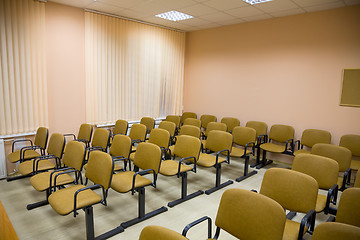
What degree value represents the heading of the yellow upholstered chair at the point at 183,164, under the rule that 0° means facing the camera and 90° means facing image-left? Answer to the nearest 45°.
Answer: approximately 45°

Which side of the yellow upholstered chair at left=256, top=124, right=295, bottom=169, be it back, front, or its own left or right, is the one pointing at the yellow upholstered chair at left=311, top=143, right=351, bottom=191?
left

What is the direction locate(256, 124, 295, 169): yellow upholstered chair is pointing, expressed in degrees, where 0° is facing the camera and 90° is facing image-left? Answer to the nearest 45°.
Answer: approximately 45°

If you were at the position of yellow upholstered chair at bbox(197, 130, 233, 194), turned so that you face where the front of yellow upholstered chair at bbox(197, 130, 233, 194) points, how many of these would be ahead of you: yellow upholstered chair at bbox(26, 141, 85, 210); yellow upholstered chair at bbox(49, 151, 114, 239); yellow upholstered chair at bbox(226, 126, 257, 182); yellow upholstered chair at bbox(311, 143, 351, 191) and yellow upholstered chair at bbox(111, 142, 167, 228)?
3

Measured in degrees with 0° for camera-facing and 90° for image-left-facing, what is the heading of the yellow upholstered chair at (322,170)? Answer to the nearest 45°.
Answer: approximately 45°

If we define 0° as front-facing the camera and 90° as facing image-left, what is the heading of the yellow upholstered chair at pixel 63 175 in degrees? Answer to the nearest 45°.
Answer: approximately 45°

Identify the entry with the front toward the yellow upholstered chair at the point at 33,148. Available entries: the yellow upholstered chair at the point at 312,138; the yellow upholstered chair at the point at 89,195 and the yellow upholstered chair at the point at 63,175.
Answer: the yellow upholstered chair at the point at 312,138

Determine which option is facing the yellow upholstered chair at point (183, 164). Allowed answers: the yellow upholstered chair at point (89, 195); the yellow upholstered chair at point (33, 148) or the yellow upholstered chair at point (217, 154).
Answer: the yellow upholstered chair at point (217, 154)

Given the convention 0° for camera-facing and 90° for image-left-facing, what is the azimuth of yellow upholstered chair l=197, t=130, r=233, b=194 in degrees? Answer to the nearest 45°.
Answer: approximately 45°

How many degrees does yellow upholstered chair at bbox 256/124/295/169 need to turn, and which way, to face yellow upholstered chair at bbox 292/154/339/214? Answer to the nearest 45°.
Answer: approximately 45° to its left
